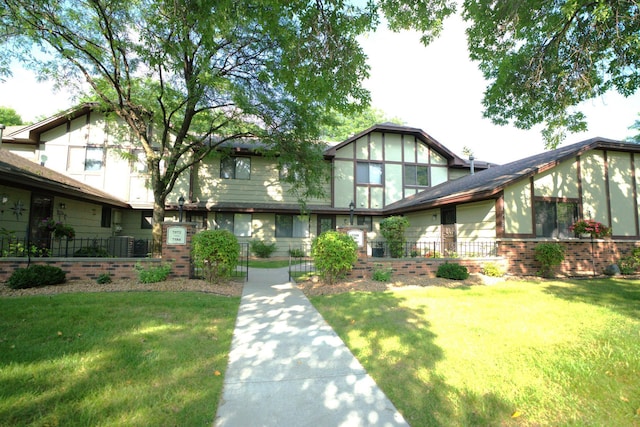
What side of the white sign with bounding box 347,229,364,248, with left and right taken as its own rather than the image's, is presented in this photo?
front

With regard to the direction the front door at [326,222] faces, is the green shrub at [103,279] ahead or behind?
ahead

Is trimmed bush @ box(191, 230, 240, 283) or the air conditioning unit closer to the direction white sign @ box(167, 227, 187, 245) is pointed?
the trimmed bush

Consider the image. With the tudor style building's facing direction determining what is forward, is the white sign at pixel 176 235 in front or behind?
in front

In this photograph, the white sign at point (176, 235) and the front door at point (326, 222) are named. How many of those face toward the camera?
2

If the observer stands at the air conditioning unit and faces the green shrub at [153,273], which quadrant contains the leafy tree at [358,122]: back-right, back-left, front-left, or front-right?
back-left

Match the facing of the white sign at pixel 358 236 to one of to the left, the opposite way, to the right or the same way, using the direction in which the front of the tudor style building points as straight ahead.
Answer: the same way

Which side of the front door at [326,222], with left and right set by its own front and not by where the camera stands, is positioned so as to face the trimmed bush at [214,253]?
front

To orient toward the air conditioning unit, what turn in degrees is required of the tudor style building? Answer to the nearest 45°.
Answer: approximately 90° to its right

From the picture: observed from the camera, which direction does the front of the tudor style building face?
facing the viewer

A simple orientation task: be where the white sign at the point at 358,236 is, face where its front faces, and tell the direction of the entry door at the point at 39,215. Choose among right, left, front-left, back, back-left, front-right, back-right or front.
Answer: right

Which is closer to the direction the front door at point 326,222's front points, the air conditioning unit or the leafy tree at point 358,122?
the air conditioning unit

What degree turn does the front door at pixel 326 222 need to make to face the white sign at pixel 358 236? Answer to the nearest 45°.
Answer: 0° — it already faces it

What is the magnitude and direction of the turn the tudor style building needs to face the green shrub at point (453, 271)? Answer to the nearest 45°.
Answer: approximately 45° to its left

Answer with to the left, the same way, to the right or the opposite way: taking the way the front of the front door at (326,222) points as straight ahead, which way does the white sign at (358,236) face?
the same way

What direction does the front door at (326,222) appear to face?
toward the camera

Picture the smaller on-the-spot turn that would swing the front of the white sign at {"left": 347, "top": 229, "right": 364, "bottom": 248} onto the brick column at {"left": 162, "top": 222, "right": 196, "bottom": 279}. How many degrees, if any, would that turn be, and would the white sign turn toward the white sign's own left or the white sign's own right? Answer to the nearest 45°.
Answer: approximately 90° to the white sign's own right
